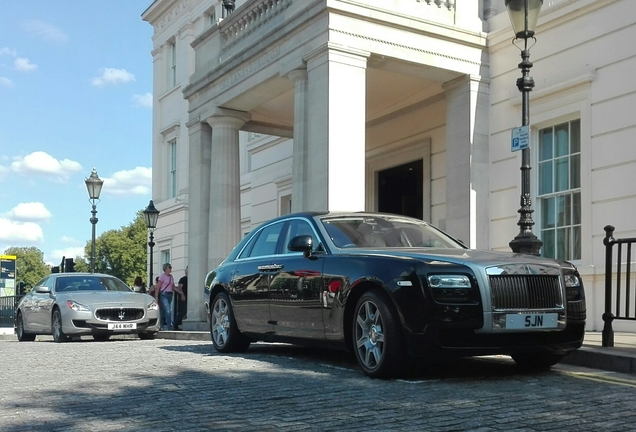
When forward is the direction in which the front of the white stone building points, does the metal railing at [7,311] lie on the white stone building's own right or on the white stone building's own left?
on the white stone building's own right

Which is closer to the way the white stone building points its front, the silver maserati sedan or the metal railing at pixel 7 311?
the silver maserati sedan

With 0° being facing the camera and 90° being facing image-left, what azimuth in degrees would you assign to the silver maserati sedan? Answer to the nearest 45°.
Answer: approximately 315°

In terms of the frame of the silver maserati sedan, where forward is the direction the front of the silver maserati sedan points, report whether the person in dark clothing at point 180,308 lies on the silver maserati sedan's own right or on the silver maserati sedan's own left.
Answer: on the silver maserati sedan's own left

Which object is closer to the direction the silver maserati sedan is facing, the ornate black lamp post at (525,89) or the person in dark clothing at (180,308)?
the ornate black lamp post

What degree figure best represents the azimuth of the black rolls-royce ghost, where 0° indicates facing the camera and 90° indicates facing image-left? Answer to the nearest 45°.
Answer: approximately 315°
